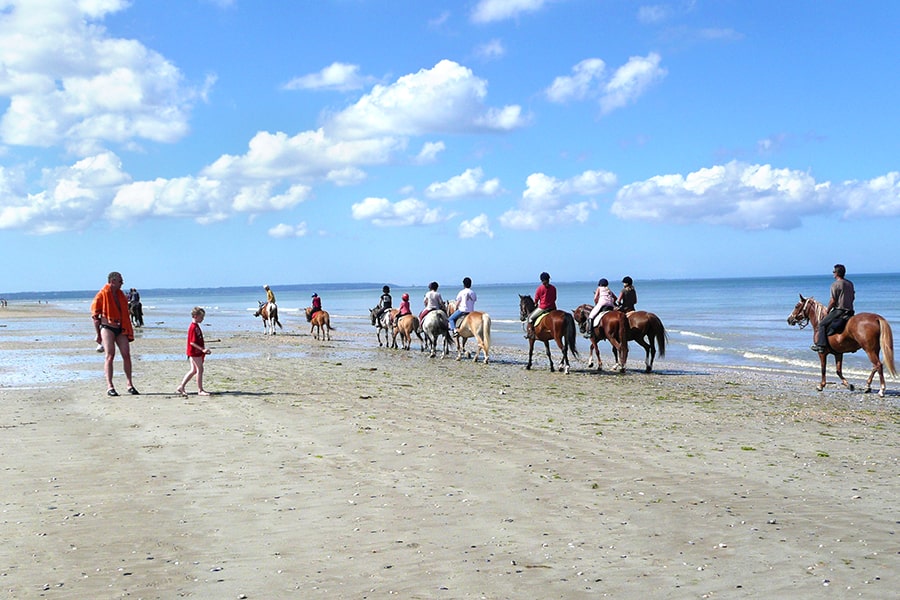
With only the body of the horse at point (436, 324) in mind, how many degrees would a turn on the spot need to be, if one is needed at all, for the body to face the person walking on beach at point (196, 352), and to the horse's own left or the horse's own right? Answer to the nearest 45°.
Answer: approximately 135° to the horse's own left

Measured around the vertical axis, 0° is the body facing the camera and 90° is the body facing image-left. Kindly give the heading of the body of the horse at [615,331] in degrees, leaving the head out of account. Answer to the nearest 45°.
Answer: approximately 135°

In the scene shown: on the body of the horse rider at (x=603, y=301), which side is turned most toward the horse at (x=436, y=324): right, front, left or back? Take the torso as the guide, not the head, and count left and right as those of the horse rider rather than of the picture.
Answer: front

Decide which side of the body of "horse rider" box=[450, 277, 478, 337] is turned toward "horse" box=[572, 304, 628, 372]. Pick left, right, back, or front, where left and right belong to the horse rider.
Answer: back

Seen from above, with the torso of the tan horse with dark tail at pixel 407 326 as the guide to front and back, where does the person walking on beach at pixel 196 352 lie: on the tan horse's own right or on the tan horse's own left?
on the tan horse's own left

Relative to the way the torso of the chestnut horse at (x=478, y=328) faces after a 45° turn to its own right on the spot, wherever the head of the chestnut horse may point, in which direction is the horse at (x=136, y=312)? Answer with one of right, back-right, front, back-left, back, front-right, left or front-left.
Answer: front-left

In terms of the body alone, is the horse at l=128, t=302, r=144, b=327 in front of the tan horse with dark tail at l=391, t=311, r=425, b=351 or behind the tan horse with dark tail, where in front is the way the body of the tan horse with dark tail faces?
in front

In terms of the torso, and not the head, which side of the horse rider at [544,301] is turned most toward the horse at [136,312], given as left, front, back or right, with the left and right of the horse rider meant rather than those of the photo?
front

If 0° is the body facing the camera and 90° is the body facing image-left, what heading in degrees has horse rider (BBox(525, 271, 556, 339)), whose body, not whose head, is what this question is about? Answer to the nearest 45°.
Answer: approximately 135°

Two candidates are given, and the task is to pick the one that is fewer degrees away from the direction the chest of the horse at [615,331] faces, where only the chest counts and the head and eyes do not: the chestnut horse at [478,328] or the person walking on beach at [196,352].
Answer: the chestnut horse

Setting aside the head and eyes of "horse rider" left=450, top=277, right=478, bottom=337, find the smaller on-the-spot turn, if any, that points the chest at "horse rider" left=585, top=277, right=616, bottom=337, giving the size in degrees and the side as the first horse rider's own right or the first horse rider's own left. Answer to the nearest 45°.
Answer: approximately 180°

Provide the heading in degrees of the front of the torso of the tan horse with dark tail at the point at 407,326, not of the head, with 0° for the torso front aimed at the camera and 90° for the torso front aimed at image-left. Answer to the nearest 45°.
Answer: approximately 135°

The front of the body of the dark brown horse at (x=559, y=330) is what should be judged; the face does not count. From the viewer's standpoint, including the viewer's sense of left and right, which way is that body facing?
facing away from the viewer and to the left of the viewer
